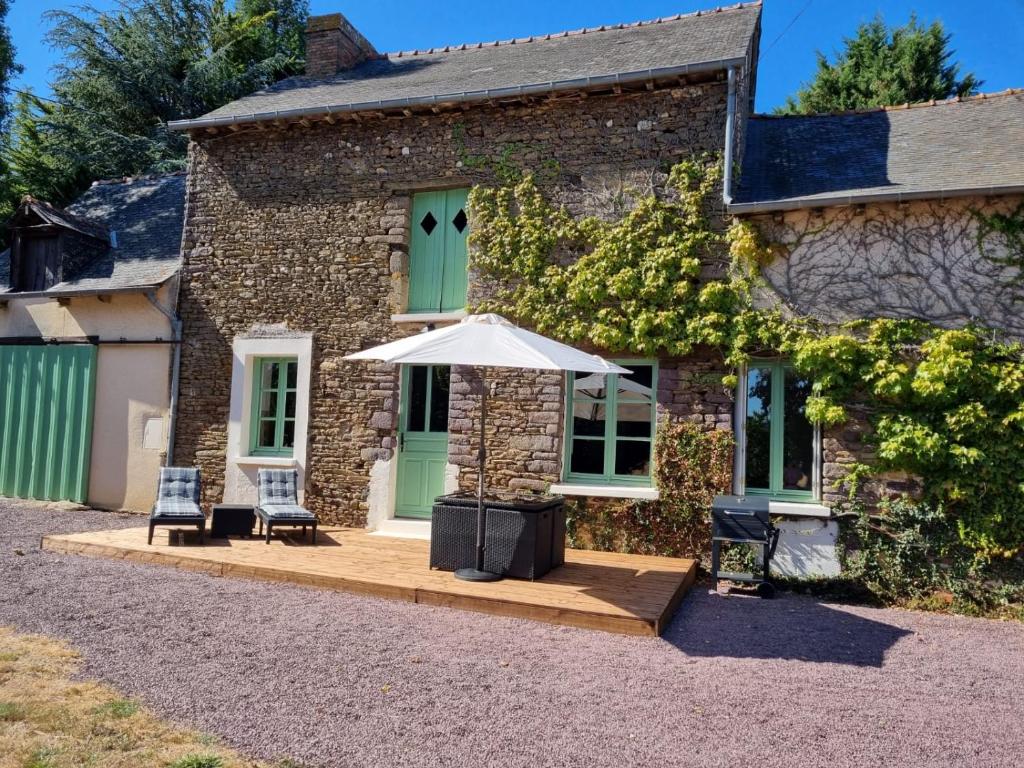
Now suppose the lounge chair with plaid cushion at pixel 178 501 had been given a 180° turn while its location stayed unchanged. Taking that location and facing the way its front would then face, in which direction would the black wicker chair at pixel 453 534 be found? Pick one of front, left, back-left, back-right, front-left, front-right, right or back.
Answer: back-right

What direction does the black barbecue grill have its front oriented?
toward the camera

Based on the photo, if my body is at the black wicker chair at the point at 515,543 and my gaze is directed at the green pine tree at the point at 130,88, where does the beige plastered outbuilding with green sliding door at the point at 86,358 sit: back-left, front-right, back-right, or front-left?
front-left

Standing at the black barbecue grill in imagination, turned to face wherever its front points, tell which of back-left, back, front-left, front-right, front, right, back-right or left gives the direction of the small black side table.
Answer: right

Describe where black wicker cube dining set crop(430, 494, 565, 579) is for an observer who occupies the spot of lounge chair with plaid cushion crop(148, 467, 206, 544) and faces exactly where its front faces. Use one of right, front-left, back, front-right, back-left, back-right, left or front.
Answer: front-left

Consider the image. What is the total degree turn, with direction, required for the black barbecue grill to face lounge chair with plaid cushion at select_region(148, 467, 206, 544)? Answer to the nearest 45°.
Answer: approximately 90° to its right

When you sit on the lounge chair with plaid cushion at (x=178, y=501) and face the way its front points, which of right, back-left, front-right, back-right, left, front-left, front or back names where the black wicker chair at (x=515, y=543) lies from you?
front-left

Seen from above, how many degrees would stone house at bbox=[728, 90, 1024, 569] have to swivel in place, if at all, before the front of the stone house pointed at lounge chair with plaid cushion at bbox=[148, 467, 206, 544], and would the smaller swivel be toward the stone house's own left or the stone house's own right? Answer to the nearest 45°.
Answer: approximately 90° to the stone house's own right

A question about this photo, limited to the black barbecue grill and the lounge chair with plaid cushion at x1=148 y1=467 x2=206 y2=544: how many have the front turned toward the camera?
2

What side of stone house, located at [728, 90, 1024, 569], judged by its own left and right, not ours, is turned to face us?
front

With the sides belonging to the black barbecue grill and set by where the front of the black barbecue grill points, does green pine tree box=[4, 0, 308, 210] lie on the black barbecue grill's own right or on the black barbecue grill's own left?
on the black barbecue grill's own right

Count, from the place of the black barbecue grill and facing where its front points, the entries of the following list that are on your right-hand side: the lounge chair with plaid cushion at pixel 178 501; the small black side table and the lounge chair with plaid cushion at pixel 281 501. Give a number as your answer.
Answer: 3

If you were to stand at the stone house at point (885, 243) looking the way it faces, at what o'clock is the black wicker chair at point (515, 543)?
The black wicker chair is roughly at 2 o'clock from the stone house.

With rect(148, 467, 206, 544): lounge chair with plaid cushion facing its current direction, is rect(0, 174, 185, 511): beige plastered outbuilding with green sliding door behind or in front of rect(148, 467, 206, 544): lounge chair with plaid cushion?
behind

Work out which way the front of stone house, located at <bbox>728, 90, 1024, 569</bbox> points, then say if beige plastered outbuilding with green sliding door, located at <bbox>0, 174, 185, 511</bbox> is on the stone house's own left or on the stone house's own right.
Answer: on the stone house's own right
